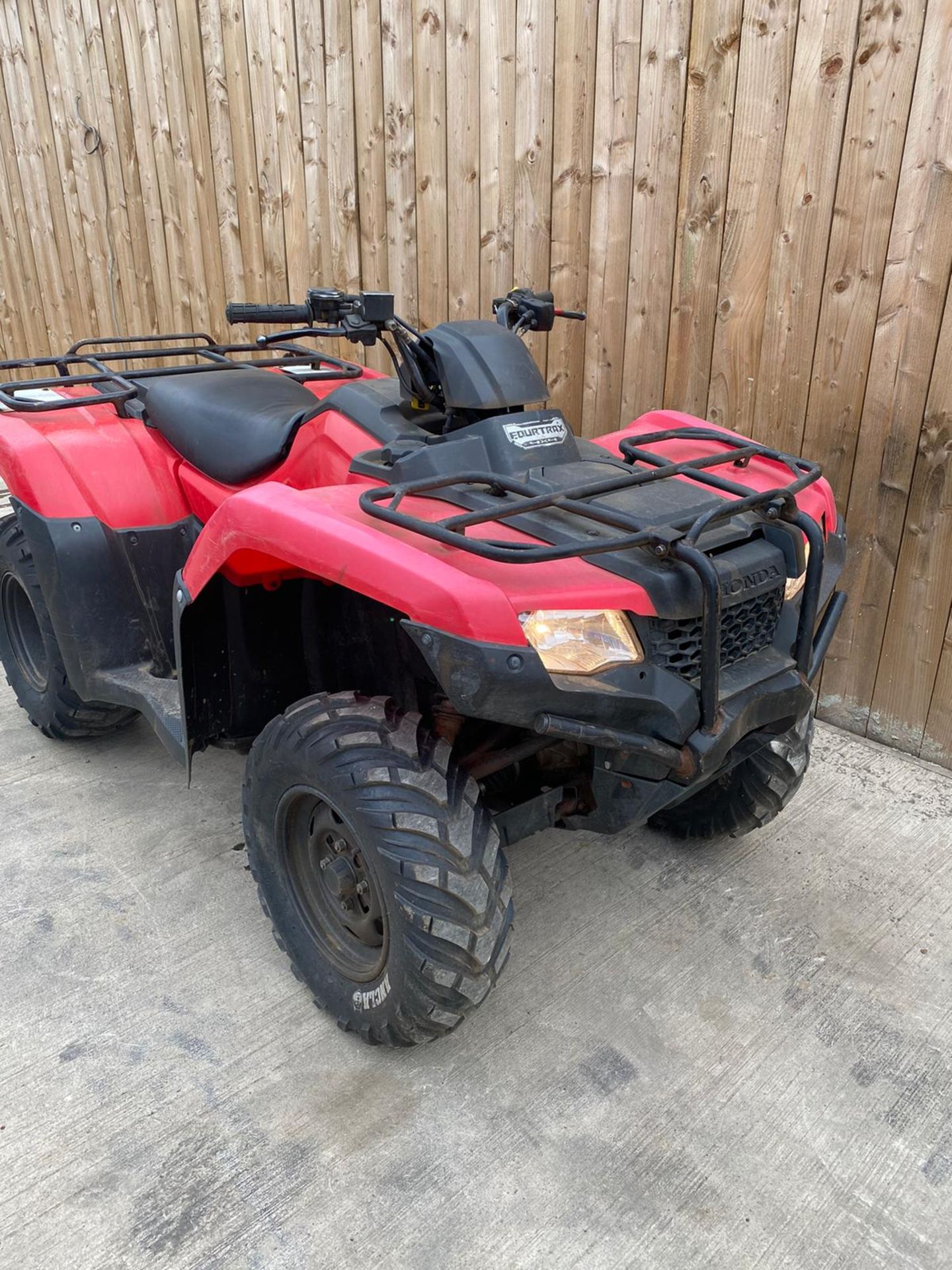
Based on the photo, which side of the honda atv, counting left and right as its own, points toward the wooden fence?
left

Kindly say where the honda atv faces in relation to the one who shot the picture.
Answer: facing the viewer and to the right of the viewer
